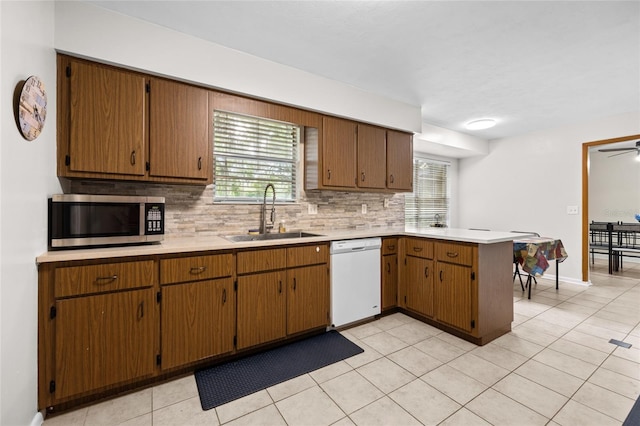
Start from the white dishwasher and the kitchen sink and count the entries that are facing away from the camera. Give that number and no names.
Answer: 0

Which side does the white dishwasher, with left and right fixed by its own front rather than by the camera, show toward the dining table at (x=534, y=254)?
left

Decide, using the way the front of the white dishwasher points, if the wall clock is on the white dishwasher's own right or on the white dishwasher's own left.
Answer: on the white dishwasher's own right

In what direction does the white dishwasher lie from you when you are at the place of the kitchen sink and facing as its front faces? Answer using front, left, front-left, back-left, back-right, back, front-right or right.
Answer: left

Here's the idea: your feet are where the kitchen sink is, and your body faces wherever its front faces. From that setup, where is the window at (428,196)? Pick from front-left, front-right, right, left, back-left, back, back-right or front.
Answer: back-left

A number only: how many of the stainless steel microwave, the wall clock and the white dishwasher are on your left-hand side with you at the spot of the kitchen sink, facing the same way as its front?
1

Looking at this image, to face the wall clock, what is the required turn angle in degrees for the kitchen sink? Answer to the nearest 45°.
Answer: approximately 45° to its right

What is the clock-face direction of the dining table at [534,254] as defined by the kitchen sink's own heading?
The dining table is roughly at 9 o'clock from the kitchen sink.

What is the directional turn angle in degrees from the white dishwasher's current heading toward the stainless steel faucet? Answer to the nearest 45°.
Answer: approximately 135° to its right

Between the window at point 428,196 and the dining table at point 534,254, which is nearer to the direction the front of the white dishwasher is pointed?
the dining table

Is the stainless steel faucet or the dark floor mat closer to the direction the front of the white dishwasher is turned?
the dark floor mat

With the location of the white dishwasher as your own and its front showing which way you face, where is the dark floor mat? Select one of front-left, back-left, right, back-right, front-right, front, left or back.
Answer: right

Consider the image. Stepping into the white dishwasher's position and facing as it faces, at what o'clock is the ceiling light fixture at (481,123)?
The ceiling light fixture is roughly at 9 o'clock from the white dishwasher.

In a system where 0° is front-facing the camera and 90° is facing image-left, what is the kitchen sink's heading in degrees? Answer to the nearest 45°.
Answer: approximately 0°

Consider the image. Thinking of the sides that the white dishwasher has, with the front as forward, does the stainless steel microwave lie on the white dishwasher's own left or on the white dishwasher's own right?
on the white dishwasher's own right

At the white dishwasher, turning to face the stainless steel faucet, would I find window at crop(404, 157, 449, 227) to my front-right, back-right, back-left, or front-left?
back-right

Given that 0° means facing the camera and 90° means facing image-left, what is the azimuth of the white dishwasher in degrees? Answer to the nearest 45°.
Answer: approximately 315°
